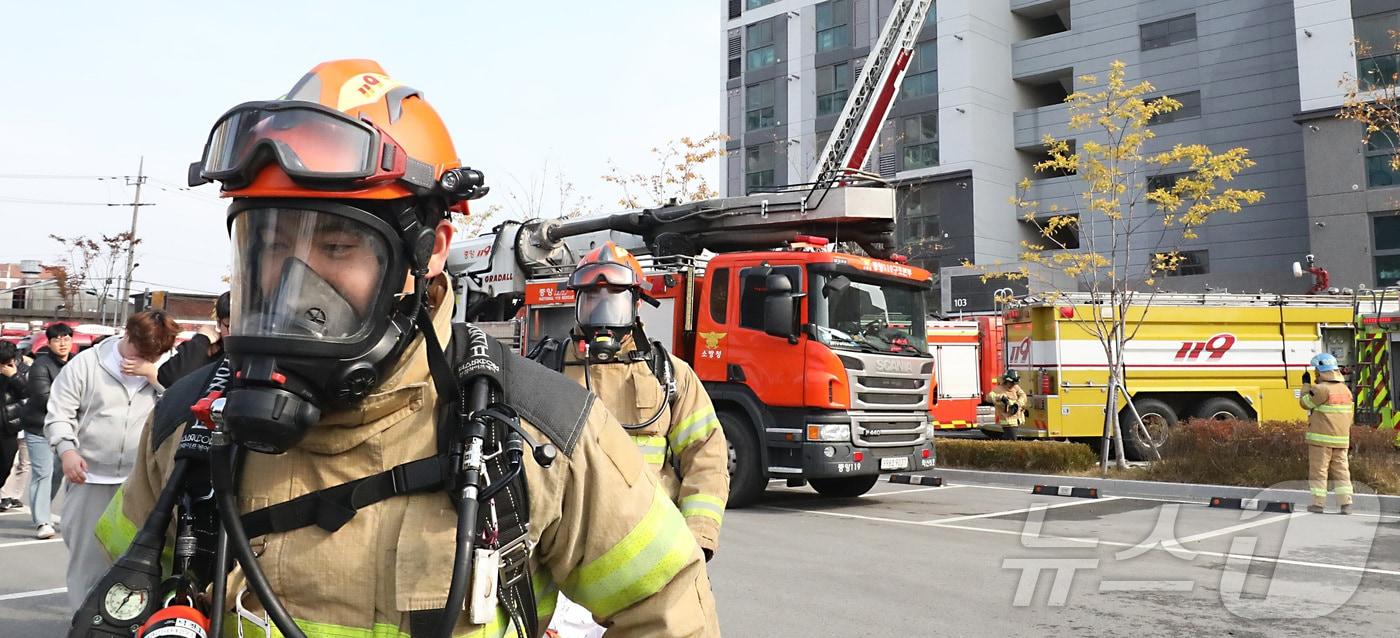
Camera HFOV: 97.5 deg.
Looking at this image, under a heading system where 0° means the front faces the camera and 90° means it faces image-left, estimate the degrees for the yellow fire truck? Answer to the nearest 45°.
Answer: approximately 270°

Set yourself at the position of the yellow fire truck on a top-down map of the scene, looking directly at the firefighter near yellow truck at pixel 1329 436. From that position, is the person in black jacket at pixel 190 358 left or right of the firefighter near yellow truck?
right

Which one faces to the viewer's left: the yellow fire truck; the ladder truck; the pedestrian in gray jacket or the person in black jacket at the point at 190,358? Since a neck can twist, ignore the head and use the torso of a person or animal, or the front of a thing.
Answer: the person in black jacket

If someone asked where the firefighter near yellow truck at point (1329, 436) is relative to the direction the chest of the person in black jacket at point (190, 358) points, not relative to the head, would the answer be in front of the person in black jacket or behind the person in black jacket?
behind

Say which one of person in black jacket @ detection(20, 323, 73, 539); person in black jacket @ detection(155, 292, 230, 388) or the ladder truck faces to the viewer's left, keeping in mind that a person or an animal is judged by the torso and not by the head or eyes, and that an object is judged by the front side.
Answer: person in black jacket @ detection(155, 292, 230, 388)

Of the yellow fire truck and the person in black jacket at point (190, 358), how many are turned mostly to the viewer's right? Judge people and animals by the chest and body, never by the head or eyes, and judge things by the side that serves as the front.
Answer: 1

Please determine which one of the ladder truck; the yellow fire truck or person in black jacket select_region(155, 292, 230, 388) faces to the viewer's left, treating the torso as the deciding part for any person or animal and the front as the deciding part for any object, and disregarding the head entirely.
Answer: the person in black jacket
